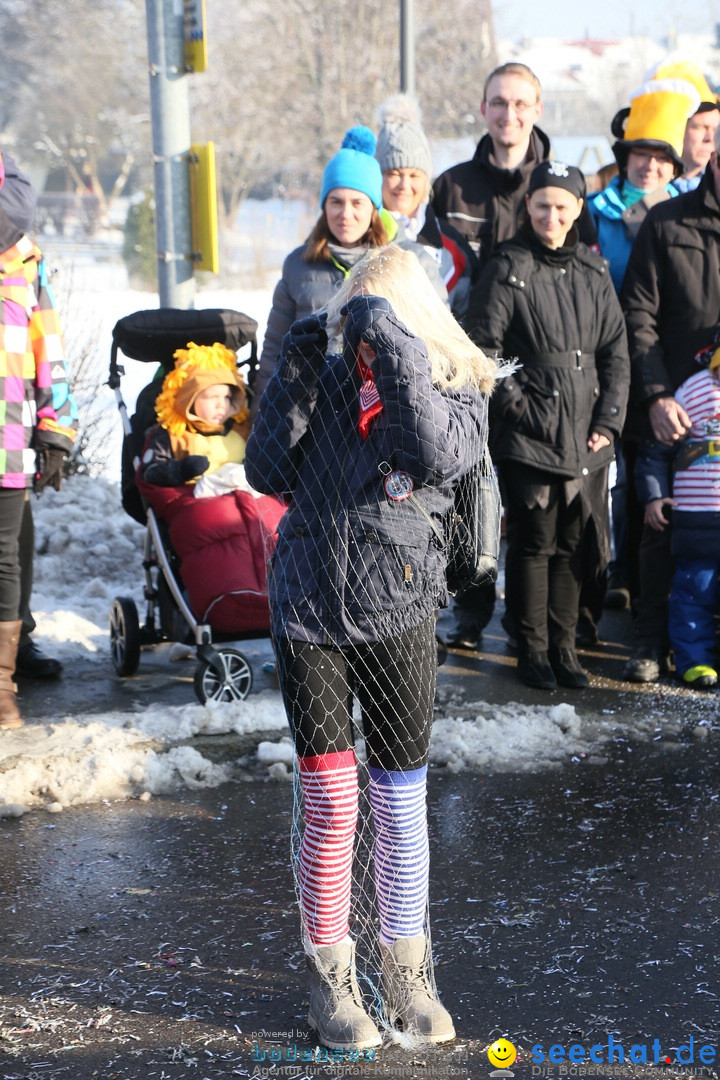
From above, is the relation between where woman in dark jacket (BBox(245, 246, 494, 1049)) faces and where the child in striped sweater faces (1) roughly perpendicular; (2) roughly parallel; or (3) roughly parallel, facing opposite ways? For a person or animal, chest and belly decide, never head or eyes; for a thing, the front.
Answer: roughly parallel

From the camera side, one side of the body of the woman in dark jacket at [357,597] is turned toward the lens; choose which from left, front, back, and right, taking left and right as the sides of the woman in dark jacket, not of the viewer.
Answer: front

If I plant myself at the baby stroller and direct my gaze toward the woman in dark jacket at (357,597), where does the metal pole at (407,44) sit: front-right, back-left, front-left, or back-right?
back-left

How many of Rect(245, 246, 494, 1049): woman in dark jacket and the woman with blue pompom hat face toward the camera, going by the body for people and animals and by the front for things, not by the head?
2

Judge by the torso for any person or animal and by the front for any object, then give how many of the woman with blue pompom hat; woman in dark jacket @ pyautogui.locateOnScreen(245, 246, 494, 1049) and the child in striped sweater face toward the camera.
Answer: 3

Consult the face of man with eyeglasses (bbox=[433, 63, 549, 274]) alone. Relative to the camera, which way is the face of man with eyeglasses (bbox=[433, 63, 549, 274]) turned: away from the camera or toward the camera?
toward the camera

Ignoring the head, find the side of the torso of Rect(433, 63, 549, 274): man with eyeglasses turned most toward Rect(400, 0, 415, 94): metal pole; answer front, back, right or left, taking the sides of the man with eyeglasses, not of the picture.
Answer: back

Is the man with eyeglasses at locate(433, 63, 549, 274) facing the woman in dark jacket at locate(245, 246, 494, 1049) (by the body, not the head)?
yes

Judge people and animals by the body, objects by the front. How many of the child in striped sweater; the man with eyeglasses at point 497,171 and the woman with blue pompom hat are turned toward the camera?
3

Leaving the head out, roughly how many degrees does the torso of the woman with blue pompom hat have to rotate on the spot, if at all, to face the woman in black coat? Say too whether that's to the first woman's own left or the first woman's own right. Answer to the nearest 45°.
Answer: approximately 90° to the first woman's own left

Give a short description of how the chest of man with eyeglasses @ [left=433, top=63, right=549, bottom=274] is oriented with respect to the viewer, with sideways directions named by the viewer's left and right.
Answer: facing the viewer
